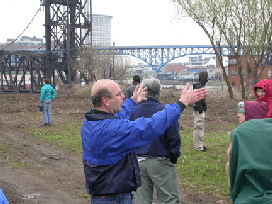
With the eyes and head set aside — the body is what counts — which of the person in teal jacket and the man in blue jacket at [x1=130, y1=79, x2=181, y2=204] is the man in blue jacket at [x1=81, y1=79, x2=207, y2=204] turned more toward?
the man in blue jacket

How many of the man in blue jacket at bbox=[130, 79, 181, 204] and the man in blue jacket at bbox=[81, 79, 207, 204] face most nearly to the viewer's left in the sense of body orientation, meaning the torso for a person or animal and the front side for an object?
0

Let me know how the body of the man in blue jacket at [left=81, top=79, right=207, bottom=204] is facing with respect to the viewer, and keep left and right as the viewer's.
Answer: facing away from the viewer and to the right of the viewer

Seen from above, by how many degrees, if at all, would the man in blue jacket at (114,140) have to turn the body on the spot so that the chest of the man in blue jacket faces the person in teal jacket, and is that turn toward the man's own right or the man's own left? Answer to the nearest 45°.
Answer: approximately 45° to the man's own left

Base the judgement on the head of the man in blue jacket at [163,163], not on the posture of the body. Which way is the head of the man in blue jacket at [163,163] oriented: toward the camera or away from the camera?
away from the camera

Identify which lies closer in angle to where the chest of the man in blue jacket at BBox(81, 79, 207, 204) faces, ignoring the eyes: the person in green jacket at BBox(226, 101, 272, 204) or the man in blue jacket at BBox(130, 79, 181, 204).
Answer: the man in blue jacket

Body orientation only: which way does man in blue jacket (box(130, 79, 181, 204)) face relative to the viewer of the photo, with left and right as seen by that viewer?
facing away from the viewer

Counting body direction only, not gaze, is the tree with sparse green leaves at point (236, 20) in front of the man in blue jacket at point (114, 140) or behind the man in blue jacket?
in front

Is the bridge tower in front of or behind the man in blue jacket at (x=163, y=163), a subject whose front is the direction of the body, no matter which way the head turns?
in front

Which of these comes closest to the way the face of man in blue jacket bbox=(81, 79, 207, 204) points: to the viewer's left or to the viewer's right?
to the viewer's right

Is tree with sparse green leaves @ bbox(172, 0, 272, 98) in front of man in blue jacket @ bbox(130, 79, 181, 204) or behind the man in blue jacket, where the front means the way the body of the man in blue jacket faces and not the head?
in front
